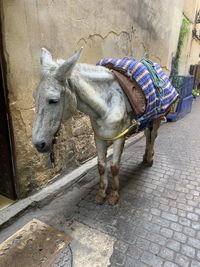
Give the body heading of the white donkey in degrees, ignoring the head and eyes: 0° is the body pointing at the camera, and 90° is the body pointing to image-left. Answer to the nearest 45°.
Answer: approximately 45°

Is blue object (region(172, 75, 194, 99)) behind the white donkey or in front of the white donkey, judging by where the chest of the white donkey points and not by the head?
behind
